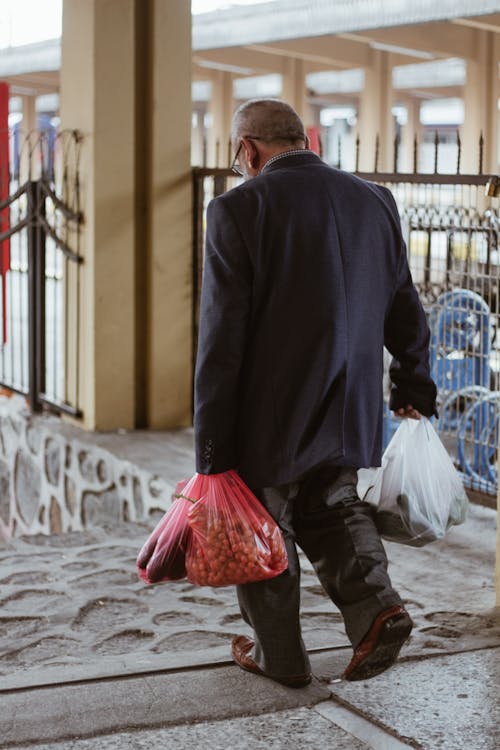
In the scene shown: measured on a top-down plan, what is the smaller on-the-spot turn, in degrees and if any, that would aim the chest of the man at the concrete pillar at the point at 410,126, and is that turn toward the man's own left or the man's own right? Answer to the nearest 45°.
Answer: approximately 45° to the man's own right

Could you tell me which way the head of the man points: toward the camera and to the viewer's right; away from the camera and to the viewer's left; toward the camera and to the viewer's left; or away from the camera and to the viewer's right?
away from the camera and to the viewer's left

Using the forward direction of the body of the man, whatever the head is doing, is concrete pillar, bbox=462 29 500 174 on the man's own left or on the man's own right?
on the man's own right

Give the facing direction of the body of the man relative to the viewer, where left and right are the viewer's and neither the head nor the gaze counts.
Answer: facing away from the viewer and to the left of the viewer

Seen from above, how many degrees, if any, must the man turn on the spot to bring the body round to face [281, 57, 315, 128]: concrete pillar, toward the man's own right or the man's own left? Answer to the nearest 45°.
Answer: approximately 45° to the man's own right

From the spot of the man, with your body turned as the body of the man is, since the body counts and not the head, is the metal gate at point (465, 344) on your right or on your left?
on your right

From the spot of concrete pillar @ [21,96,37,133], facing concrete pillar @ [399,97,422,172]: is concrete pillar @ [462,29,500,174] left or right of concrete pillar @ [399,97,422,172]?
right
